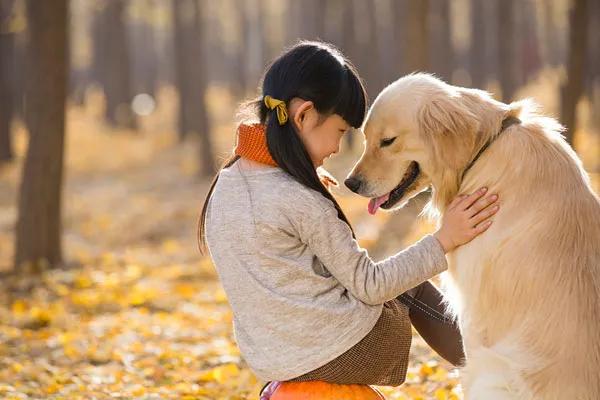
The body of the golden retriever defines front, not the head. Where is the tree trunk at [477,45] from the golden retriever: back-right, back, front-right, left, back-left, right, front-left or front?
right

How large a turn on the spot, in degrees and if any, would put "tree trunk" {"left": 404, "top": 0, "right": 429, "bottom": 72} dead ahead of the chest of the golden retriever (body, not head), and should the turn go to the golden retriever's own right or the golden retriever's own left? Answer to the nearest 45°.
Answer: approximately 90° to the golden retriever's own right

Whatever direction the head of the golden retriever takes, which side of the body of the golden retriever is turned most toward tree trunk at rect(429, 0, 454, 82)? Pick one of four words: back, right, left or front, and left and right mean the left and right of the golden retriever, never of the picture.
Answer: right

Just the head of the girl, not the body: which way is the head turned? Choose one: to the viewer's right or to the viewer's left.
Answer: to the viewer's right

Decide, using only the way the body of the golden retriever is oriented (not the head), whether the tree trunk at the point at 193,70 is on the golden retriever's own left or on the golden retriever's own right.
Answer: on the golden retriever's own right

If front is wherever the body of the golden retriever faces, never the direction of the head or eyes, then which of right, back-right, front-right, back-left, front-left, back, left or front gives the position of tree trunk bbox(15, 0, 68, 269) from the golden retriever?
front-right

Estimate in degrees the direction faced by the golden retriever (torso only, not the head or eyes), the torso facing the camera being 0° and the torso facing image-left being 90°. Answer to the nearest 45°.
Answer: approximately 90°

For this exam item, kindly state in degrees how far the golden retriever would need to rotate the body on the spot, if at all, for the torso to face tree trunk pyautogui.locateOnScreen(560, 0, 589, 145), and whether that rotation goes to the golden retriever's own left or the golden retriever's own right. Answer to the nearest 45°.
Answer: approximately 90° to the golden retriever's own right

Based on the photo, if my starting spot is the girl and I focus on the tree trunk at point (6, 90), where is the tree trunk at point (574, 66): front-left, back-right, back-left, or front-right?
front-right
